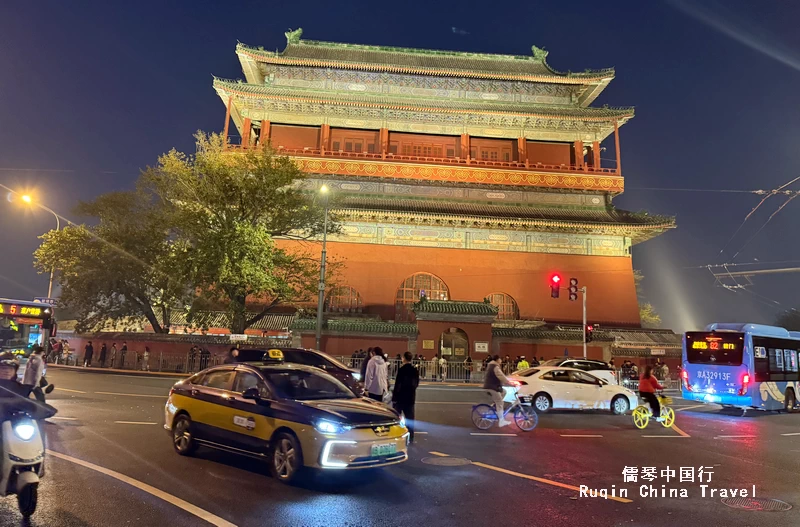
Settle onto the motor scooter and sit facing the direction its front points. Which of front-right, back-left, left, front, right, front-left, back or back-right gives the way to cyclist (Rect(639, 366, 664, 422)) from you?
left

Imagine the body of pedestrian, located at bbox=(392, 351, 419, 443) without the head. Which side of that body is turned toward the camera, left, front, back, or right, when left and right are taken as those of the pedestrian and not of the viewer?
back

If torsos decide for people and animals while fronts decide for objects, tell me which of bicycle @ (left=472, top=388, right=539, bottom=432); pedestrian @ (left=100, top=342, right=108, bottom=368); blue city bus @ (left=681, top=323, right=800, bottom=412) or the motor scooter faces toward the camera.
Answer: the motor scooter

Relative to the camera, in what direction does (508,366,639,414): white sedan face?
facing to the right of the viewer

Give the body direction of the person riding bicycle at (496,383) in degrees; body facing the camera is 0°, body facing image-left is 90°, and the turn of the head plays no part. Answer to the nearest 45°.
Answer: approximately 270°

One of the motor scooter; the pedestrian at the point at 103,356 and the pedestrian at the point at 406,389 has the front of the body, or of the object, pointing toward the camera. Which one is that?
the motor scooter

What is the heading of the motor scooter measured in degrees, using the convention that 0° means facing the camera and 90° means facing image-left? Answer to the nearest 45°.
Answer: approximately 0°

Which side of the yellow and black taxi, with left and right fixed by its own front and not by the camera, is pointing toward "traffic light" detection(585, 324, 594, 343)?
left

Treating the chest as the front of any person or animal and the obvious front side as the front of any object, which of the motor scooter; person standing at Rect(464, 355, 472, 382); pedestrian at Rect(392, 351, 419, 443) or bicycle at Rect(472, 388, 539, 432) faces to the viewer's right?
the bicycle

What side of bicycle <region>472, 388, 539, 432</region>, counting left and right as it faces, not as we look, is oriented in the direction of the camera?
right
